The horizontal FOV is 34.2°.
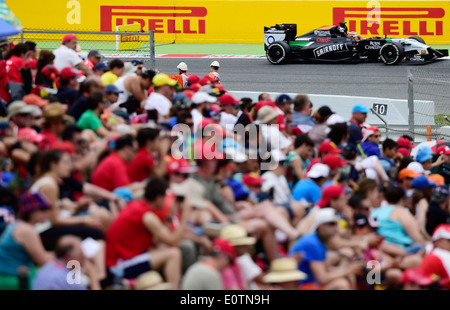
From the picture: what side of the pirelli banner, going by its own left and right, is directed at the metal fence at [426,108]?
front

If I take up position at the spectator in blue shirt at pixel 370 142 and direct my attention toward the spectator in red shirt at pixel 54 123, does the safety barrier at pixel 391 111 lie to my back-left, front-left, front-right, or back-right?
back-right

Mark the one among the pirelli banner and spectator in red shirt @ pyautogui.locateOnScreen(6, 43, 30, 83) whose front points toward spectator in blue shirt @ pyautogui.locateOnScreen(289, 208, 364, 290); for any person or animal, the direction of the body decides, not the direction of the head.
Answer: the pirelli banner

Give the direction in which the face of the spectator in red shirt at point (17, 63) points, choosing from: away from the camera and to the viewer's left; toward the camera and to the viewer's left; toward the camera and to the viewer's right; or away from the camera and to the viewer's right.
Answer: away from the camera and to the viewer's right

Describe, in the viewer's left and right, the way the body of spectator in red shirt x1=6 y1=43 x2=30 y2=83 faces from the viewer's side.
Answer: facing away from the viewer and to the right of the viewer

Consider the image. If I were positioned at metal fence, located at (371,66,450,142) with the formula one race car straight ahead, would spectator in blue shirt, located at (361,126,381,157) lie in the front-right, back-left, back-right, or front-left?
back-left

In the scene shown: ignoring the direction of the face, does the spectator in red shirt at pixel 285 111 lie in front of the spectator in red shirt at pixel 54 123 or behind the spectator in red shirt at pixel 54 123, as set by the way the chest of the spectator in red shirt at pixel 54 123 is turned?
in front

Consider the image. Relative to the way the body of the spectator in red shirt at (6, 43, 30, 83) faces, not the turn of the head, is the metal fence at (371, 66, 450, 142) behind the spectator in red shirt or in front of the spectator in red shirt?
in front

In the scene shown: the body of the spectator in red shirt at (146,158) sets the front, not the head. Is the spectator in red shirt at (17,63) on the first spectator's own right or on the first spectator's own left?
on the first spectator's own left

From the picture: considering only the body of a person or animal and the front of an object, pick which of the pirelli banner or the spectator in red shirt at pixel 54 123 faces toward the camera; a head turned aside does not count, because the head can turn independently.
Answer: the pirelli banner

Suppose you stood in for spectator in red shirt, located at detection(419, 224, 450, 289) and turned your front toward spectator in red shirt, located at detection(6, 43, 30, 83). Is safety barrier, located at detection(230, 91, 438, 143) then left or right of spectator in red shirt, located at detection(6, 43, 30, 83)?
right

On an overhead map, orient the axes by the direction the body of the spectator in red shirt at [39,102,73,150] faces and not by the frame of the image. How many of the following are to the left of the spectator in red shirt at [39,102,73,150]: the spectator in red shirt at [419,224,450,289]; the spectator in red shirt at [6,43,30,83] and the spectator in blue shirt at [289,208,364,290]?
1
